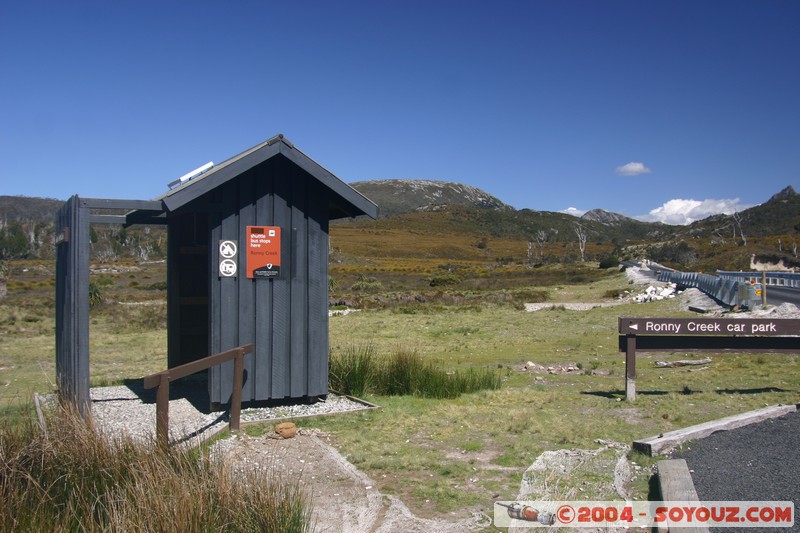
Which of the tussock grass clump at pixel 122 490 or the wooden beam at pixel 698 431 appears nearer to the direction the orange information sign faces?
the tussock grass clump

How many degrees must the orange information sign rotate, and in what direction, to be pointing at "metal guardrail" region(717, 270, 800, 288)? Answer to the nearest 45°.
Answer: approximately 135° to its left

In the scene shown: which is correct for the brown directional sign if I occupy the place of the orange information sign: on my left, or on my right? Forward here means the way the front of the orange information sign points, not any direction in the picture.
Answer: on my left

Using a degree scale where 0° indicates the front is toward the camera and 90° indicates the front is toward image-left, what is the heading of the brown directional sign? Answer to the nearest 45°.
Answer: approximately 0°

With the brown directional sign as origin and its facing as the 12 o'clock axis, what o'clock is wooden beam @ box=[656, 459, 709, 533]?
The wooden beam is roughly at 12 o'clock from the brown directional sign.

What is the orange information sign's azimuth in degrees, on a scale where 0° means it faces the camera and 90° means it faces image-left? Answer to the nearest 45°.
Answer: approximately 0°

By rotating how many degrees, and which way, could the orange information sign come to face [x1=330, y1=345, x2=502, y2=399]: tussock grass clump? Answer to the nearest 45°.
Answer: approximately 135° to its left

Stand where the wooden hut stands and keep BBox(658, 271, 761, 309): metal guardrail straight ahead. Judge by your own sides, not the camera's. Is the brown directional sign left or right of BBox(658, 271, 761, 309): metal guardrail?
right

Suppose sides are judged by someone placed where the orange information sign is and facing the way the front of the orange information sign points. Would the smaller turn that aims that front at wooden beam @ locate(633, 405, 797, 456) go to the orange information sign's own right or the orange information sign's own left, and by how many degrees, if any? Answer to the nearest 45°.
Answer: approximately 45° to the orange information sign's own left

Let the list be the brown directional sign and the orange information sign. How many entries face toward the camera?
2

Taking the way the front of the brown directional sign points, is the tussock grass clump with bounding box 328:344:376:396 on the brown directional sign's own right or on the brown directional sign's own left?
on the brown directional sign's own right
